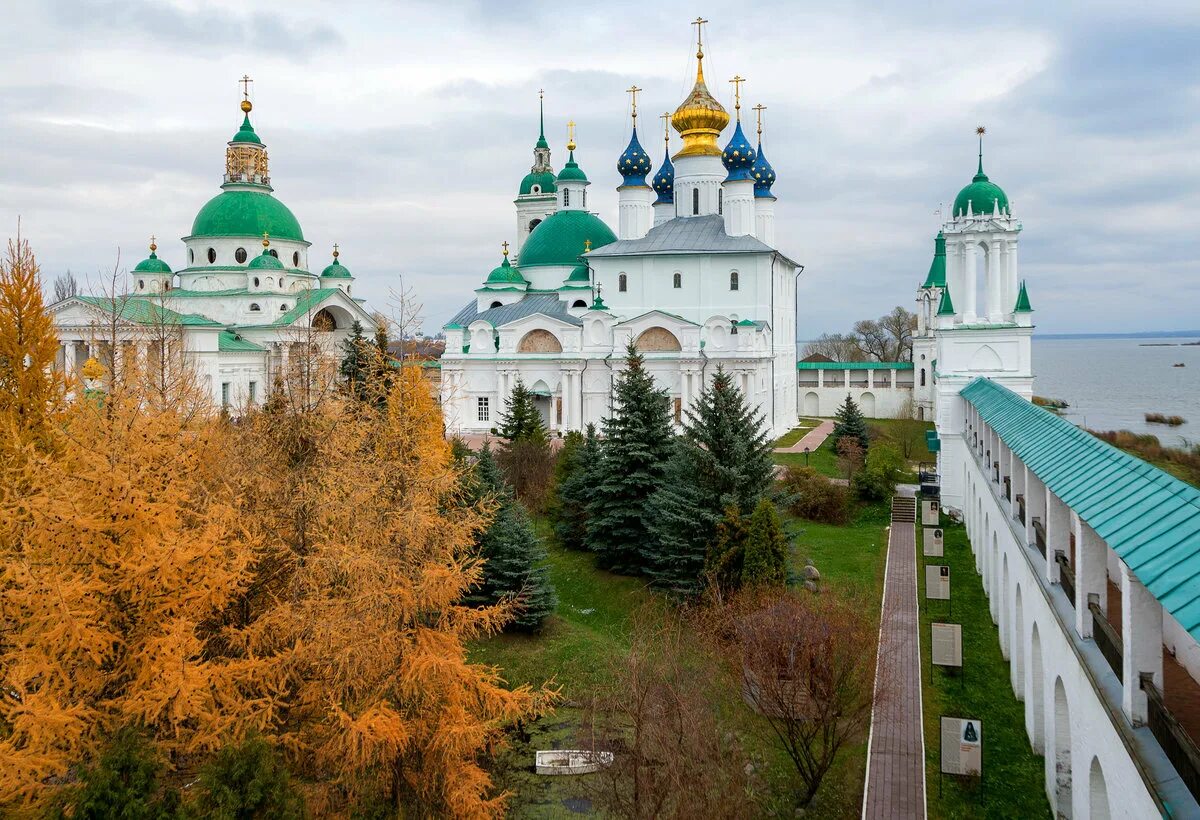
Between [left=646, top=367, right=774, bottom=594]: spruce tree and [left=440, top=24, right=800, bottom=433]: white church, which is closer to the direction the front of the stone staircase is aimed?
the spruce tree

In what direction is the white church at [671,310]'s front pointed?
toward the camera

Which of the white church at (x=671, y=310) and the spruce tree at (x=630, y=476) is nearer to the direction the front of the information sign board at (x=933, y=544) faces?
the spruce tree

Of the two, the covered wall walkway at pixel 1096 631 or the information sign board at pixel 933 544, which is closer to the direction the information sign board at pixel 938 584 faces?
the covered wall walkway

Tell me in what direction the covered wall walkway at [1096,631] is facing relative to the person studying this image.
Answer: facing to the left of the viewer

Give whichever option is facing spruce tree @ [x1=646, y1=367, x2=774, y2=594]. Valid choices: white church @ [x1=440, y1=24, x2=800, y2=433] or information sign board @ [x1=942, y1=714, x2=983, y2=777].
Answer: the white church

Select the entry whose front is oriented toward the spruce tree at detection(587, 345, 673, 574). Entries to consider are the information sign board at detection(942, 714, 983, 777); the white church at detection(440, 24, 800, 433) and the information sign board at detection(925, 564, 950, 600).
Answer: the white church

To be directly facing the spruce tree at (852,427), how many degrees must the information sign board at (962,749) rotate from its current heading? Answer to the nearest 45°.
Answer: approximately 180°

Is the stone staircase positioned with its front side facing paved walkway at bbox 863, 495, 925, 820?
yes

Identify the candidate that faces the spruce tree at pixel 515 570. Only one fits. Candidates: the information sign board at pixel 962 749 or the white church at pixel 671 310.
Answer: the white church

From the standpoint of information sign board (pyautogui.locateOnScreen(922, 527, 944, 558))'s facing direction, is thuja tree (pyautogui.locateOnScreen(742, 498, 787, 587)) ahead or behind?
ahead

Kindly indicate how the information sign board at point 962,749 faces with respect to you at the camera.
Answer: facing the viewer
